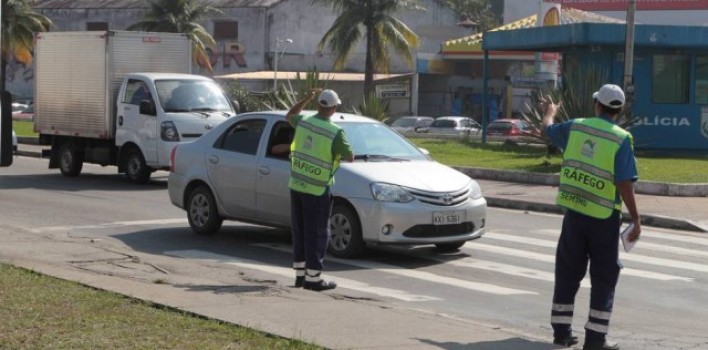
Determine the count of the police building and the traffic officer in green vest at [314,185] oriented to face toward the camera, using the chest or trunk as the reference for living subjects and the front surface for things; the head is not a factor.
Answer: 1

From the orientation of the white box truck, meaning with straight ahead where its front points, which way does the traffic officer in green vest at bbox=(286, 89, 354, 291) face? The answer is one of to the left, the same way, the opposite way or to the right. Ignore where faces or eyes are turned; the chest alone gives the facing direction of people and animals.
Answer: to the left

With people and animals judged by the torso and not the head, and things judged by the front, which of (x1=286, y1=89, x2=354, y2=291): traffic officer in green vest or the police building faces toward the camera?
the police building

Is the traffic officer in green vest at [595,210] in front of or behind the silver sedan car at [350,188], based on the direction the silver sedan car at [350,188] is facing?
in front

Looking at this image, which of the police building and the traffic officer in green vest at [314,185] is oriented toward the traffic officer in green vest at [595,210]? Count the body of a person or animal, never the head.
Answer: the police building

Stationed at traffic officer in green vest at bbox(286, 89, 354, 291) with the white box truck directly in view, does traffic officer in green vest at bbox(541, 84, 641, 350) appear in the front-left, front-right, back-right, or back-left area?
back-right

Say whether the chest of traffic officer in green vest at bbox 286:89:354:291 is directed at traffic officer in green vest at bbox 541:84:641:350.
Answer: no

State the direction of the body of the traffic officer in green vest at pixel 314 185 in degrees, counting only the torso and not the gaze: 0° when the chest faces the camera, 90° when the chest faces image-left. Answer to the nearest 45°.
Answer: approximately 225°

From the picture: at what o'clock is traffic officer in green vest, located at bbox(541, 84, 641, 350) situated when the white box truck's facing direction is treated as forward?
The traffic officer in green vest is roughly at 1 o'clock from the white box truck.

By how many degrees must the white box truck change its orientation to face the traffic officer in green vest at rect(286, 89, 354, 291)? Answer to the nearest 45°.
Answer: approximately 45° to its right

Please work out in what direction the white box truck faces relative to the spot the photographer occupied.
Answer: facing the viewer and to the right of the viewer

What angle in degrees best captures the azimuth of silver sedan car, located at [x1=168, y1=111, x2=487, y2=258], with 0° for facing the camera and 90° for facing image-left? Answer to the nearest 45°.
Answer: approximately 315°

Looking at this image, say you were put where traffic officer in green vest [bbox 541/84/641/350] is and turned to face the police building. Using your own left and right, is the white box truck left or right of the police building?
left

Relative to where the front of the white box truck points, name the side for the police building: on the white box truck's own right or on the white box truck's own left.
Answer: on the white box truck's own left

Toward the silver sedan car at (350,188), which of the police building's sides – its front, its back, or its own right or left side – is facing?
front

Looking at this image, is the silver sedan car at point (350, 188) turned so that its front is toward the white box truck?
no

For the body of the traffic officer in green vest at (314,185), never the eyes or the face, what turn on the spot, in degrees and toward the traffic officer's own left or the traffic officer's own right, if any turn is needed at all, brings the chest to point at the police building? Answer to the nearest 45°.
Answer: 0° — they already face it

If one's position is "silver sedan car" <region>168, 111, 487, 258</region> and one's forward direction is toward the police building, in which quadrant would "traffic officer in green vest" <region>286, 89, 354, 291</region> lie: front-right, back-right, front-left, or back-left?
back-right

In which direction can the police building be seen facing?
toward the camera
